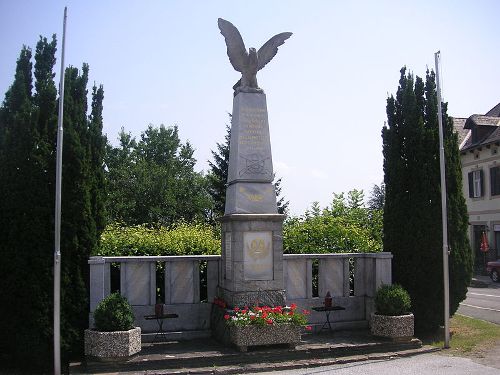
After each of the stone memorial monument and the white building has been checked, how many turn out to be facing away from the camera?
0

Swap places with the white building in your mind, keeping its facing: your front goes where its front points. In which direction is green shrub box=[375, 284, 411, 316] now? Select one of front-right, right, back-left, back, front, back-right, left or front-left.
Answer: front-left

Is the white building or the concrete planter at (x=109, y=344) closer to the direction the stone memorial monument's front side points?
the concrete planter

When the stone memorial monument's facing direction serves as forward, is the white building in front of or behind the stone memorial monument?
behind

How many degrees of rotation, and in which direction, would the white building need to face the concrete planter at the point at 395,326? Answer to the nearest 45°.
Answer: approximately 45° to its left

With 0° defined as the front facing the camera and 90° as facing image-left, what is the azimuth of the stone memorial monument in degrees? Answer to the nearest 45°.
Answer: approximately 0°

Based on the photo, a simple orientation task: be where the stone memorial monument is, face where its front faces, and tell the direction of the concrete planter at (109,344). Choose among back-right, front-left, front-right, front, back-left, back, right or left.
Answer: front-right

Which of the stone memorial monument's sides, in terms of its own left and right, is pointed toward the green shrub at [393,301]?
left

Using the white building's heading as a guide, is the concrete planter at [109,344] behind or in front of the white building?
in front

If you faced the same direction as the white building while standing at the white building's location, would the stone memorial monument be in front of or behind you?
in front

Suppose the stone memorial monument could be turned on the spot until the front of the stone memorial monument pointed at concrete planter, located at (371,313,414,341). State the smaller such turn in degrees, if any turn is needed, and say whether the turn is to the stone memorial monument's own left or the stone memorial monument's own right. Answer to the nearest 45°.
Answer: approximately 90° to the stone memorial monument's own left

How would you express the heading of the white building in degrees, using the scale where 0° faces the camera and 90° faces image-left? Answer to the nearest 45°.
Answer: approximately 45°
